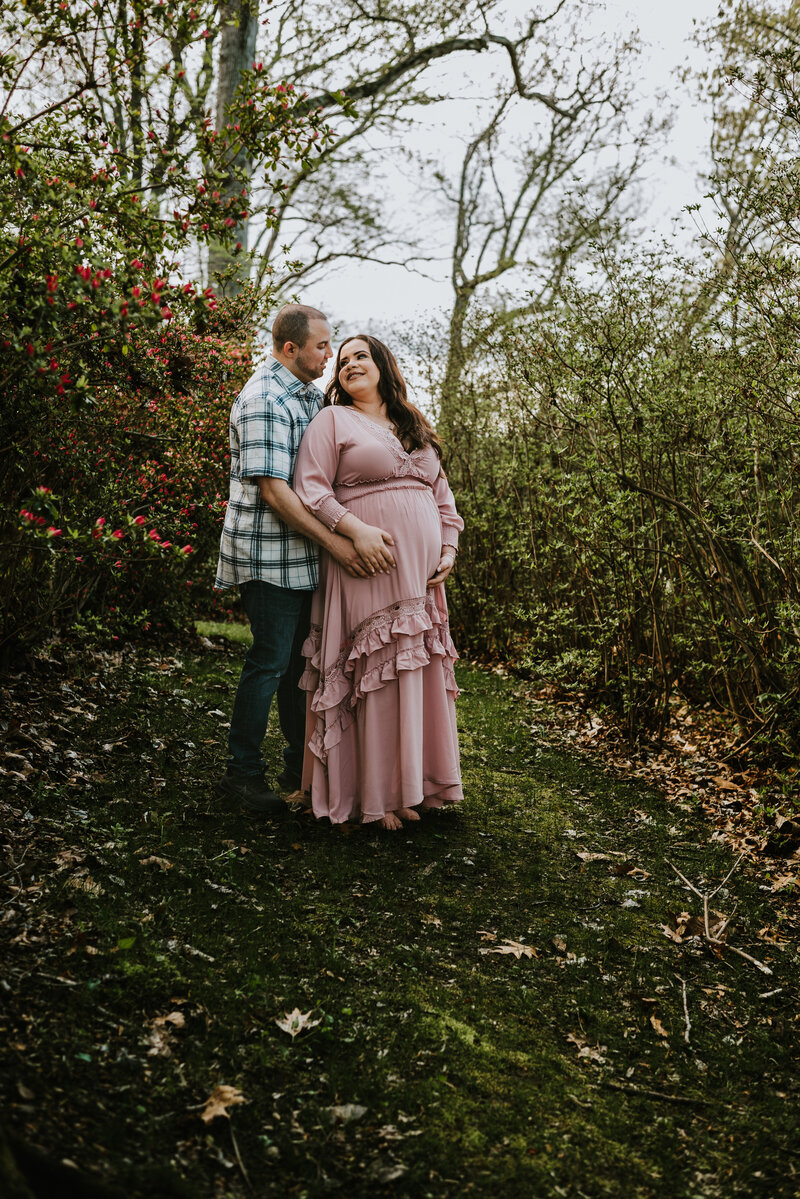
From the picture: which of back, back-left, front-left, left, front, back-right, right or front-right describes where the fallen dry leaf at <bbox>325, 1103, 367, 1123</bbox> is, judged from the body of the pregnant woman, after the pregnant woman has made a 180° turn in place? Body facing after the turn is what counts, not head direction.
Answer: back-left

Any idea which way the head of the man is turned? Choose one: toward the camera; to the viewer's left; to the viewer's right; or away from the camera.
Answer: to the viewer's right

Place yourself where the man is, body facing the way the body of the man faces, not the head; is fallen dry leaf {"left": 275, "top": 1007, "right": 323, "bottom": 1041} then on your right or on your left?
on your right

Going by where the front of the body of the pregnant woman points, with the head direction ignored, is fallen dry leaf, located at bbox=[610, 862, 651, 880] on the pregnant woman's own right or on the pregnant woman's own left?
on the pregnant woman's own left

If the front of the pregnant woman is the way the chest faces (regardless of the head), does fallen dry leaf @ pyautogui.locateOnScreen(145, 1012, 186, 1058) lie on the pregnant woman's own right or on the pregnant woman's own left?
on the pregnant woman's own right

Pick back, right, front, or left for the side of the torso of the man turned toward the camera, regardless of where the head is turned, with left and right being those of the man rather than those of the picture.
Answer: right

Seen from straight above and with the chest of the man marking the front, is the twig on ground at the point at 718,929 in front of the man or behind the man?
in front

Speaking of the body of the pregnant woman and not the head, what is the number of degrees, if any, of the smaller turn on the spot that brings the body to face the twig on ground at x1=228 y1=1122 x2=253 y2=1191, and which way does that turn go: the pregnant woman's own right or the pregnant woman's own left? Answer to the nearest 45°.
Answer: approximately 45° to the pregnant woman's own right

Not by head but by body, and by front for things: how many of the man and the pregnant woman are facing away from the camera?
0

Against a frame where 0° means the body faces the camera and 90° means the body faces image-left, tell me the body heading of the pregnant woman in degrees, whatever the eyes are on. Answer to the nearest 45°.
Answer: approximately 315°

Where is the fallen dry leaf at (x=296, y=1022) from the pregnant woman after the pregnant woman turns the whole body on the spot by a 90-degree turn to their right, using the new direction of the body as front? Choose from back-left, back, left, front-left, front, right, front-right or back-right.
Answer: front-left
